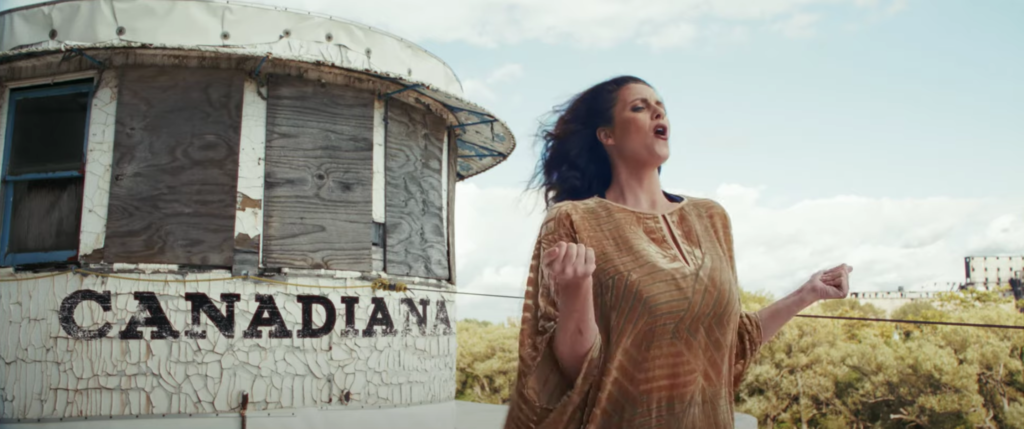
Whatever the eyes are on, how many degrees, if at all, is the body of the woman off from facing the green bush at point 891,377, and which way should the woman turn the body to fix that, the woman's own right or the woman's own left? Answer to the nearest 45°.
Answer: approximately 135° to the woman's own left

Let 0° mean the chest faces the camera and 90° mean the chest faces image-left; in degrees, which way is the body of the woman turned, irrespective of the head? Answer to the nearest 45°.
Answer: approximately 315°

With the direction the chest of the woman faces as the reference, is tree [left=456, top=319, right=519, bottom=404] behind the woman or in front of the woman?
behind
